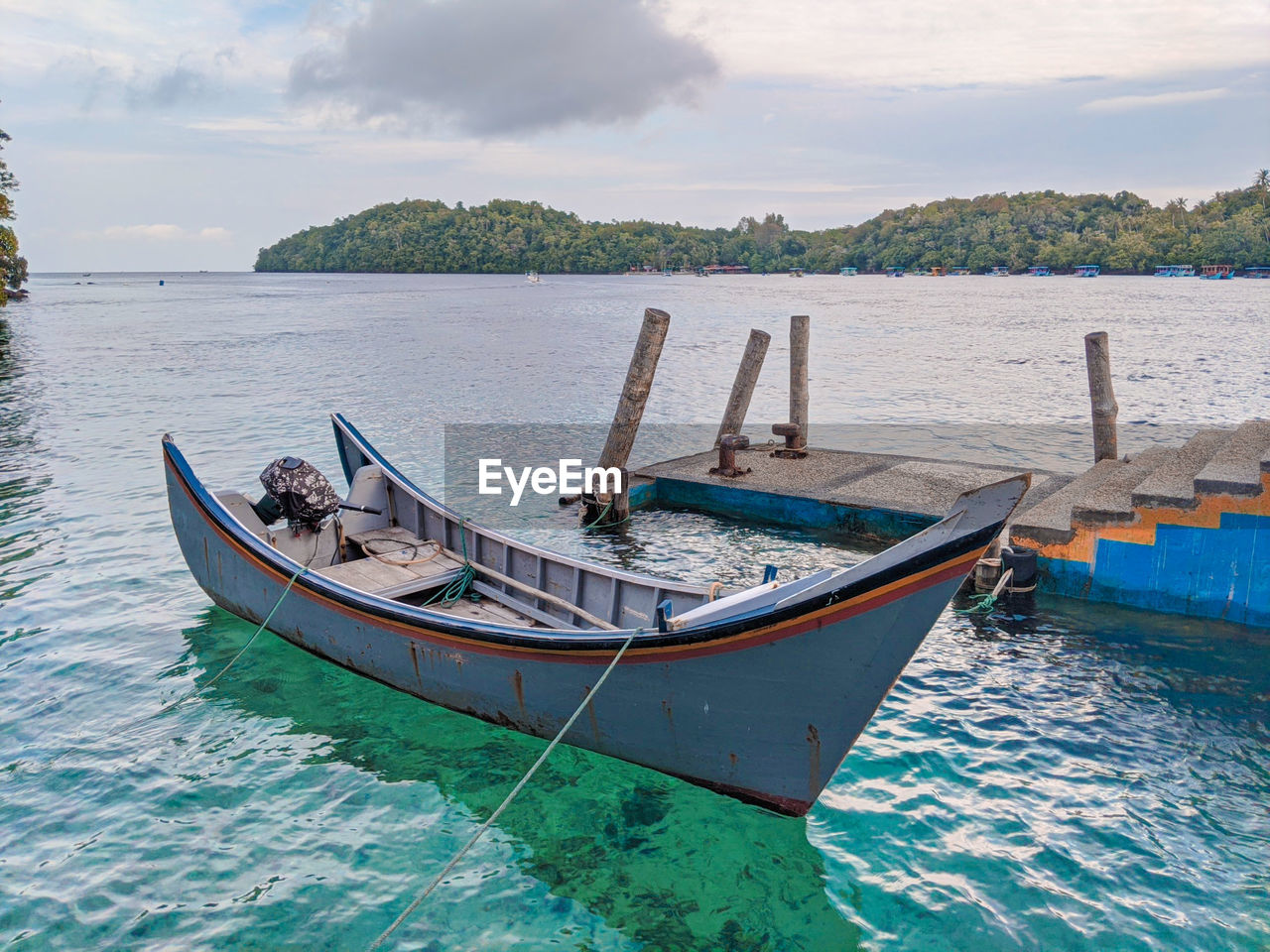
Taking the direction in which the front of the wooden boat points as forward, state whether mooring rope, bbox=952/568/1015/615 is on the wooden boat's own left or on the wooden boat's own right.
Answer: on the wooden boat's own left

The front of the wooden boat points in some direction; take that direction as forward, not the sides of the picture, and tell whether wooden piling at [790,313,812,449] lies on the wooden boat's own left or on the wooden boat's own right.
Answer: on the wooden boat's own left

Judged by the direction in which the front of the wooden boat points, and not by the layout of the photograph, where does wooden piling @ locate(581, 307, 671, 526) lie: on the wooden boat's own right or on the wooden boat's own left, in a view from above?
on the wooden boat's own left

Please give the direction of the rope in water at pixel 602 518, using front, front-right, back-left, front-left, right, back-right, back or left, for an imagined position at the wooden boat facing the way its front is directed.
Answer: back-left

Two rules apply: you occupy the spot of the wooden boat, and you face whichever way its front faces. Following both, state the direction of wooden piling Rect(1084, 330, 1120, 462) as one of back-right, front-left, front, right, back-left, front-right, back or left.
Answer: left

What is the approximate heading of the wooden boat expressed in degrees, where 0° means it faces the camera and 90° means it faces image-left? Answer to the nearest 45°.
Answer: approximately 315°

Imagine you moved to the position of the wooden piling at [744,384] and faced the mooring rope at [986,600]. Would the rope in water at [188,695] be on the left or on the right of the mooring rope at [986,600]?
right
